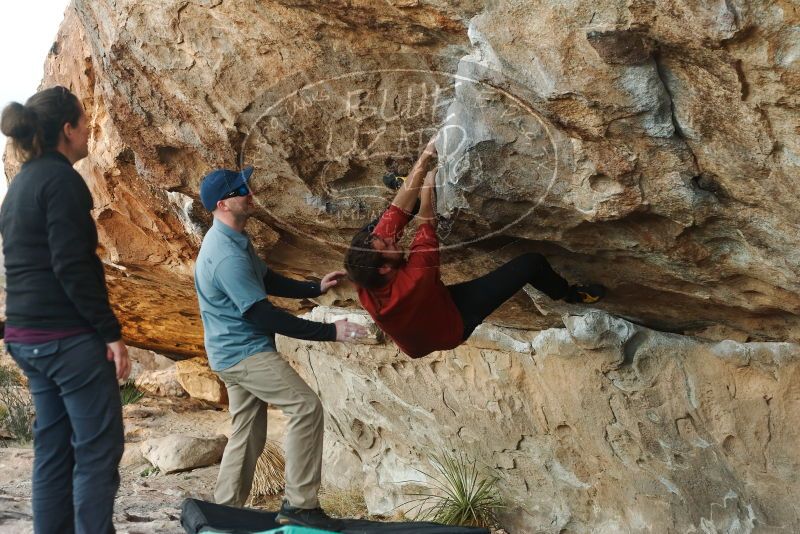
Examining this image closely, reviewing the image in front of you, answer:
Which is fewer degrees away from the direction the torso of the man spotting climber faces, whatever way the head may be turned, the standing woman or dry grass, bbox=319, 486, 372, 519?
the dry grass

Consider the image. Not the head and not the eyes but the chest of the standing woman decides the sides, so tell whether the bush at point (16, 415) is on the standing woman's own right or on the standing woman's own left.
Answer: on the standing woman's own left

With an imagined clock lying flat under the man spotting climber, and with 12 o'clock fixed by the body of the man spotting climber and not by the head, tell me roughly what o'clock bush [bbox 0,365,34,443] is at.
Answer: The bush is roughly at 8 o'clock from the man spotting climber.

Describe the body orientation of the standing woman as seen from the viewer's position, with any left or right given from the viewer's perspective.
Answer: facing away from the viewer and to the right of the viewer

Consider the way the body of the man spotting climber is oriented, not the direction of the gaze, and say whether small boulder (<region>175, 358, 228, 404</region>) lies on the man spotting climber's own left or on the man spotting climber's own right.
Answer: on the man spotting climber's own left

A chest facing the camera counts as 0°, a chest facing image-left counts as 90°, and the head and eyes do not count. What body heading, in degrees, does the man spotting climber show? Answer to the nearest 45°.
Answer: approximately 270°
